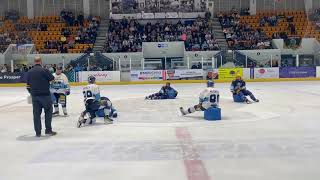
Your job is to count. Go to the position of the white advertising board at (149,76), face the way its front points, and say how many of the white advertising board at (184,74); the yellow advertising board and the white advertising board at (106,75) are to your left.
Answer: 2

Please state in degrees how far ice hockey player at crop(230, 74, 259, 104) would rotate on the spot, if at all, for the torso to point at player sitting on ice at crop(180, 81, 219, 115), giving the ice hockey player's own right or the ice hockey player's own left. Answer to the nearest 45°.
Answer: approximately 45° to the ice hockey player's own right

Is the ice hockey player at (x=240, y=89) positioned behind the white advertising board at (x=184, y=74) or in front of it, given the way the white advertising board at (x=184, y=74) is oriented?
in front

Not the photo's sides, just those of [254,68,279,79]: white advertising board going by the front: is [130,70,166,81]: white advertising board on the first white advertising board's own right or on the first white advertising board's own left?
on the first white advertising board's own right

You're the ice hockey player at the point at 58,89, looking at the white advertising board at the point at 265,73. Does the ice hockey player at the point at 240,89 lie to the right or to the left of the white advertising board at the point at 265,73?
right

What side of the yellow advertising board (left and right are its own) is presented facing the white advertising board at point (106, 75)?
right

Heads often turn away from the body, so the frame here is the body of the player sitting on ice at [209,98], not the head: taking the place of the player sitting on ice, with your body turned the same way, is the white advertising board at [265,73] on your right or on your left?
on your right

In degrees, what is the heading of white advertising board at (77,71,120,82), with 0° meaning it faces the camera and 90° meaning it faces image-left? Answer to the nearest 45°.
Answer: approximately 0°

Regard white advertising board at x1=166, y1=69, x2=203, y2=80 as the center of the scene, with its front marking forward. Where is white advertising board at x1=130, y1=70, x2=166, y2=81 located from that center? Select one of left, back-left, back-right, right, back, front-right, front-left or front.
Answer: right

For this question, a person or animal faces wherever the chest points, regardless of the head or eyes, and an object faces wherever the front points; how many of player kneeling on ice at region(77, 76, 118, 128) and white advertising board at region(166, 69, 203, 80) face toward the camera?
1

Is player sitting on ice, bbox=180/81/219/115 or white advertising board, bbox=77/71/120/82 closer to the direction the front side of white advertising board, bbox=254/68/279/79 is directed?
the player sitting on ice

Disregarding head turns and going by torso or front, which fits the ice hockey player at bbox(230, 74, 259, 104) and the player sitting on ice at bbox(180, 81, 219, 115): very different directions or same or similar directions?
very different directions

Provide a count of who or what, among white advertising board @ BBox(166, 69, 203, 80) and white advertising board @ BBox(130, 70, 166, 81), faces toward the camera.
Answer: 2
